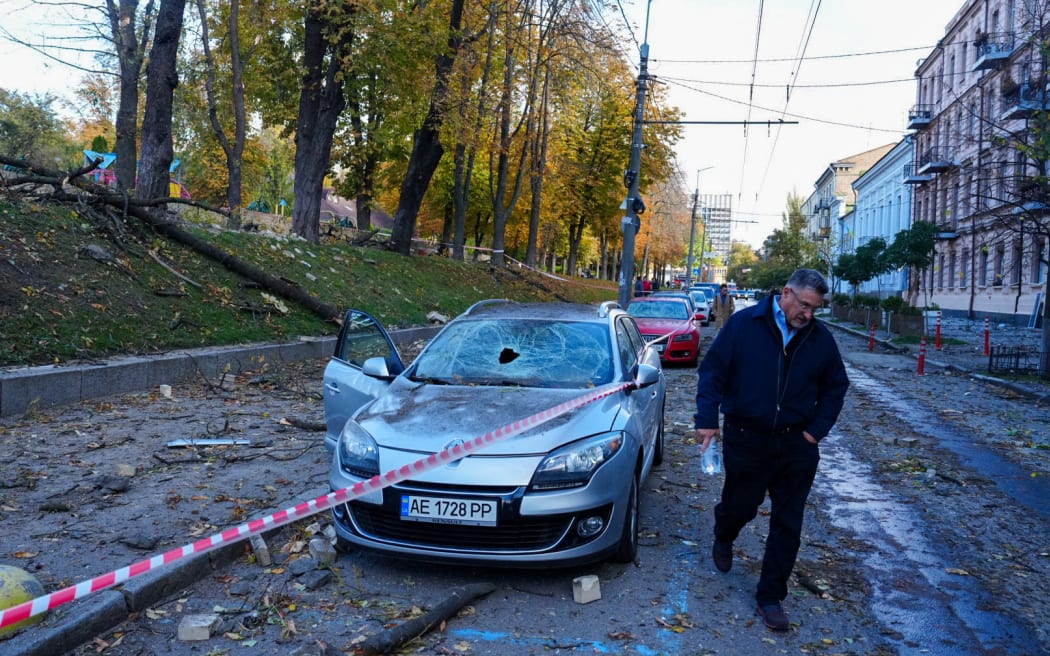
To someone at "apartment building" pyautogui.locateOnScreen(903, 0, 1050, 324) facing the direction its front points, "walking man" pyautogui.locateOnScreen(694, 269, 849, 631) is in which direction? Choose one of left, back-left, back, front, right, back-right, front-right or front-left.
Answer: front-left

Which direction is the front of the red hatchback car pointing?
toward the camera

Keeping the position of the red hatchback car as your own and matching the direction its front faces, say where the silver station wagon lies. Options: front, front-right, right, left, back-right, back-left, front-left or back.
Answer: front

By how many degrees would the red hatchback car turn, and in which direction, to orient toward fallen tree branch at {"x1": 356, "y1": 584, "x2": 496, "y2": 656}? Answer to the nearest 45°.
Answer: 0° — it already faces it

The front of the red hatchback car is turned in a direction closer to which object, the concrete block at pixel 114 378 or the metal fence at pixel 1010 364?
the concrete block

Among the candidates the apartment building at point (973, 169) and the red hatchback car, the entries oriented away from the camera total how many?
0

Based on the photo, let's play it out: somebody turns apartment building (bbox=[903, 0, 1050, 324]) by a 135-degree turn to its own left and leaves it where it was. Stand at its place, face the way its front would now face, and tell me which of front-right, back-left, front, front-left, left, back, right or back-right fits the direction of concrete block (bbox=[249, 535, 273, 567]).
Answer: right

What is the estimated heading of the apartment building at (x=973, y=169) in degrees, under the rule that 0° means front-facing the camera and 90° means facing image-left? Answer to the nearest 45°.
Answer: approximately 45°

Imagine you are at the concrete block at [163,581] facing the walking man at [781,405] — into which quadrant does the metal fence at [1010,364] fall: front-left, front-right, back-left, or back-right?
front-left

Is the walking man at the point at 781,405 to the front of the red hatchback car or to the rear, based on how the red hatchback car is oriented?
to the front

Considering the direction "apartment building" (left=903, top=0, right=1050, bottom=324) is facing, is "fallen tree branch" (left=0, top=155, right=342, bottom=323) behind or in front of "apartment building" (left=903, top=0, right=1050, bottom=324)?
in front

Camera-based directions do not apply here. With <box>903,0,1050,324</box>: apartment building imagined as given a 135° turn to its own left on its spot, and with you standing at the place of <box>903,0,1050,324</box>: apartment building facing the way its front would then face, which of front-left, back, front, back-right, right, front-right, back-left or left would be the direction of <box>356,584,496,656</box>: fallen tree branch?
right

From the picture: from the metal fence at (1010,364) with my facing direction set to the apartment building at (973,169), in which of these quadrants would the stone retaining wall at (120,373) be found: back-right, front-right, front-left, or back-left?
back-left

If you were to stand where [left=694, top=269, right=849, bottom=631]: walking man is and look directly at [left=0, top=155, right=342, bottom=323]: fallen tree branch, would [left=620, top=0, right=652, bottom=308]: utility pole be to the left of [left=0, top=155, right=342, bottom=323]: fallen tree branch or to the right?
right

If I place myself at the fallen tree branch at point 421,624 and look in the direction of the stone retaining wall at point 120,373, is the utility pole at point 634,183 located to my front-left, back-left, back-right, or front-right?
front-right
